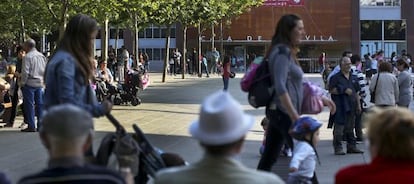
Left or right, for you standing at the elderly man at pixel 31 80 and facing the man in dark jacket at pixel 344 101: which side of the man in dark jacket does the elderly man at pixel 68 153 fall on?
right

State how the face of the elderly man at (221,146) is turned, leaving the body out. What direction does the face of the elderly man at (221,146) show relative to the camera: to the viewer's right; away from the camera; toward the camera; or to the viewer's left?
away from the camera

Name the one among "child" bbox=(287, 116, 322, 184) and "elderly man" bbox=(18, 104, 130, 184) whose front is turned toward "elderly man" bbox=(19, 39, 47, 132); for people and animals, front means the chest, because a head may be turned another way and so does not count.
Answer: "elderly man" bbox=(18, 104, 130, 184)

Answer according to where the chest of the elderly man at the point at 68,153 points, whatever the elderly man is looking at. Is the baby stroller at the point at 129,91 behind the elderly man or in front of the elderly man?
in front

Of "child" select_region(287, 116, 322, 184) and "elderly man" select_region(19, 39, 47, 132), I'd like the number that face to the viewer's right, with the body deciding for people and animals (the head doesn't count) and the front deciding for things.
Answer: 1

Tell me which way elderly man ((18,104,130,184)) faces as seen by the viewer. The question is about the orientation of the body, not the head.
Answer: away from the camera

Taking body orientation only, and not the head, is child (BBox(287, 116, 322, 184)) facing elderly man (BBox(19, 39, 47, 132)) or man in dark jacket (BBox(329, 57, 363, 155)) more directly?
the man in dark jacket

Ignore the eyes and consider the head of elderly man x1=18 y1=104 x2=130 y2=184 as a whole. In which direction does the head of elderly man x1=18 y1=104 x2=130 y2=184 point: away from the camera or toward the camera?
away from the camera

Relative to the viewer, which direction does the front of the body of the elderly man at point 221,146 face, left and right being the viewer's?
facing away from the viewer
